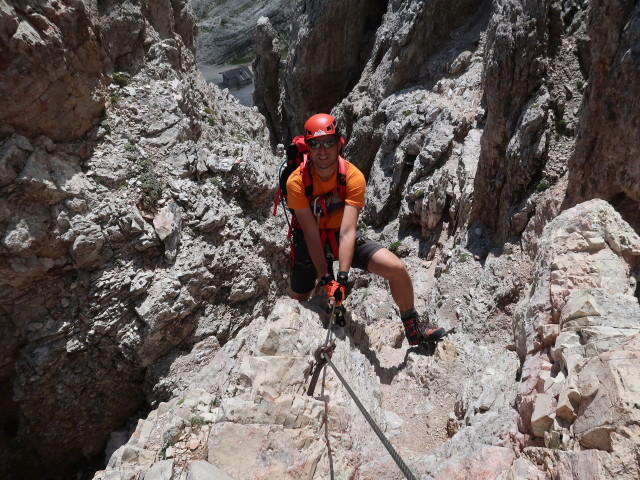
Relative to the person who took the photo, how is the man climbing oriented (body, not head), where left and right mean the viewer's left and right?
facing the viewer
